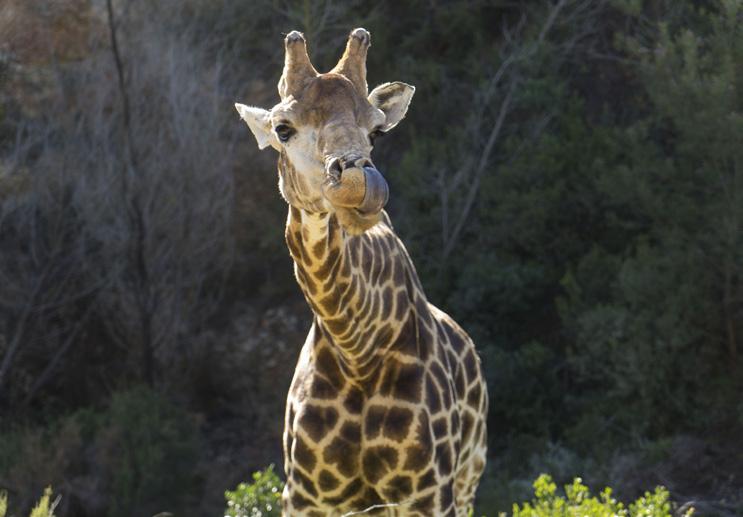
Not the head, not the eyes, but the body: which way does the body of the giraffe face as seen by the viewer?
toward the camera

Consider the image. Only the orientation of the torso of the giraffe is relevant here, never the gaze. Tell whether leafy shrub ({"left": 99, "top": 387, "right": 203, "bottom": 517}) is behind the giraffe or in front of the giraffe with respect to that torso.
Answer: behind
